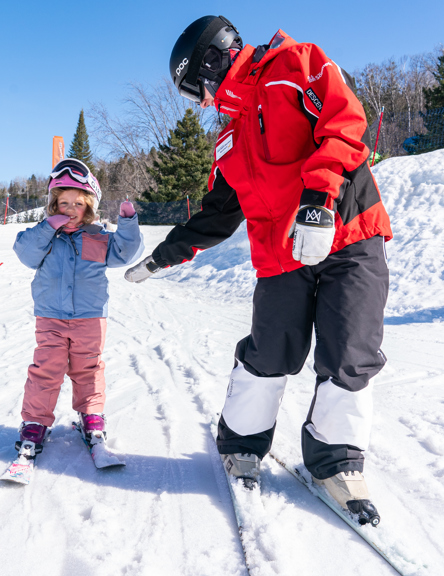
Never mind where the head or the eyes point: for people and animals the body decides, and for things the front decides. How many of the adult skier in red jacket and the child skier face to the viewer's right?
0

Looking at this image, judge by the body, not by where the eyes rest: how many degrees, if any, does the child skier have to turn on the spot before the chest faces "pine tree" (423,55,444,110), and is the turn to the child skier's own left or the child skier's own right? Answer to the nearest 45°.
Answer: approximately 135° to the child skier's own left

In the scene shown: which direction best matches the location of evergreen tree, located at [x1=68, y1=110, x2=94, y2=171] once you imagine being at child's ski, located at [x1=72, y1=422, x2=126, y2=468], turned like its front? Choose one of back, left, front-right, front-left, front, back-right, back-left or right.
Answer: back-left

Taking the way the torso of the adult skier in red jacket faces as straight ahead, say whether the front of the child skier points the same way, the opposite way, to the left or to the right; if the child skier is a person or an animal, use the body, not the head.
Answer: to the left

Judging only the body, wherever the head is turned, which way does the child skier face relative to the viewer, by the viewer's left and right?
facing the viewer

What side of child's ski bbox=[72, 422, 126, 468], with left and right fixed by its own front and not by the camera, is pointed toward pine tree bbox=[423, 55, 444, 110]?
left

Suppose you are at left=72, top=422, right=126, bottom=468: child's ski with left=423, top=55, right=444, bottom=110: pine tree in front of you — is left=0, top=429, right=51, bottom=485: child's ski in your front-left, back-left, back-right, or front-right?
back-left

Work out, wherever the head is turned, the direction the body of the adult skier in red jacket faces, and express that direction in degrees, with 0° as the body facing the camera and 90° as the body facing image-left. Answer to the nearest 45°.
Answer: approximately 45°

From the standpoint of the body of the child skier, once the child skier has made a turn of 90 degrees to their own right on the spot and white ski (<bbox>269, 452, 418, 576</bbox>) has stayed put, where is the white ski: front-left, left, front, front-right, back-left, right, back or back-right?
back-left

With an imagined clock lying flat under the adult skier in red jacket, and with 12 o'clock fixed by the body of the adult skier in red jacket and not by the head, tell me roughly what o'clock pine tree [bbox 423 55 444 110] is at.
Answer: The pine tree is roughly at 5 o'clock from the adult skier in red jacket.

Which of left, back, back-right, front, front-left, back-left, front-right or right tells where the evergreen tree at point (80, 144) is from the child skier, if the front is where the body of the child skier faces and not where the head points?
back
